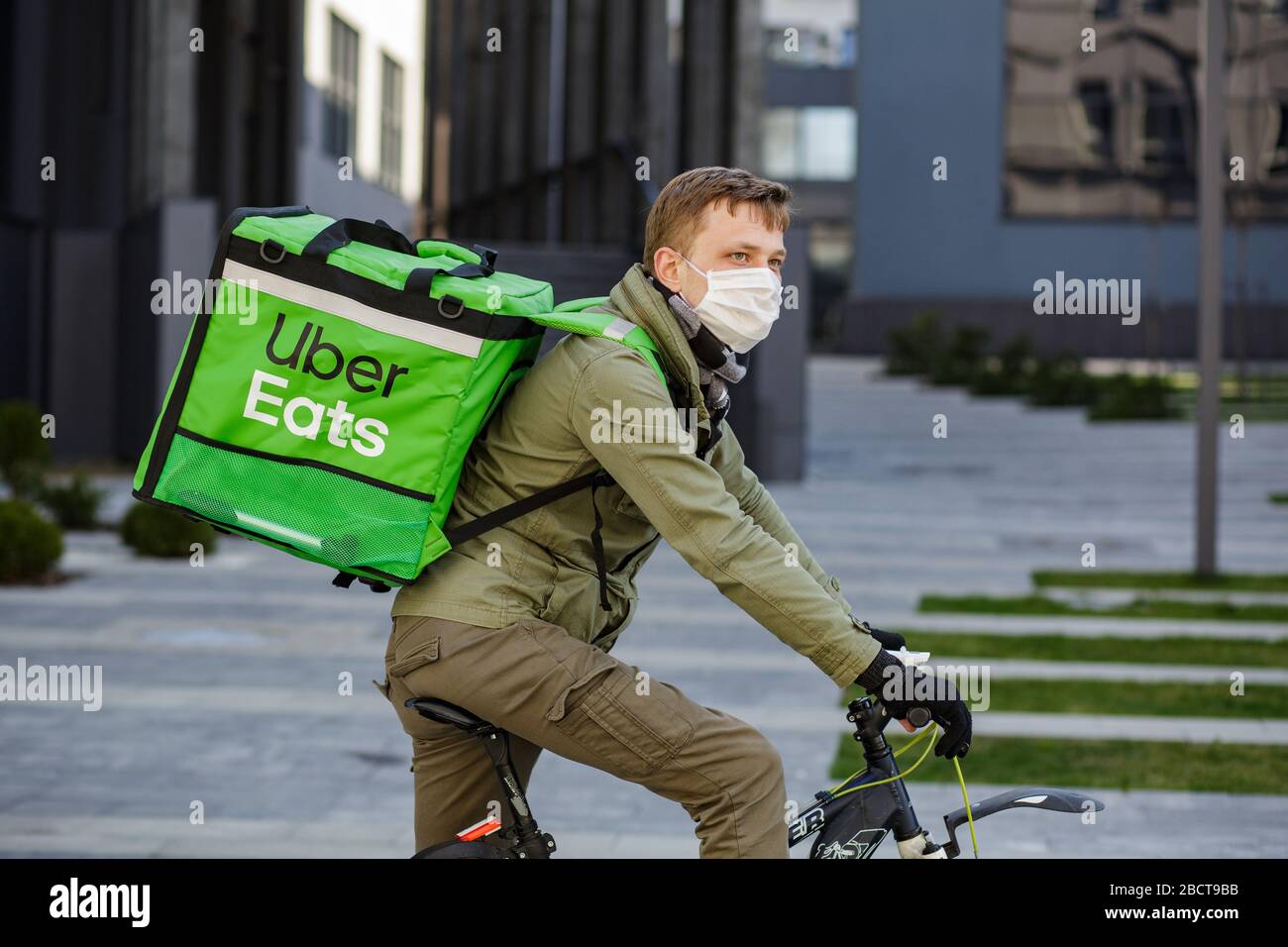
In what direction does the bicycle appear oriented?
to the viewer's right

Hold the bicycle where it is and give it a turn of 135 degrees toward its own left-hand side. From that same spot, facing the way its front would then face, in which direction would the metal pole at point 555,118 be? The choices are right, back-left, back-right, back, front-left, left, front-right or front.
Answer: front-right

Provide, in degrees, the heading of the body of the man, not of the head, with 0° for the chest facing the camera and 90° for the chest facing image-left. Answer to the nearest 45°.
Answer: approximately 270°

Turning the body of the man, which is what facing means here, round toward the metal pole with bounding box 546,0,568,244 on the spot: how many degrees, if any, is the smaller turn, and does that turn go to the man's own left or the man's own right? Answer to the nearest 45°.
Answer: approximately 90° to the man's own left

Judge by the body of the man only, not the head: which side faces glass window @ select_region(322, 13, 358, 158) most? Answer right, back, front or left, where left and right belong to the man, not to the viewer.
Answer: left

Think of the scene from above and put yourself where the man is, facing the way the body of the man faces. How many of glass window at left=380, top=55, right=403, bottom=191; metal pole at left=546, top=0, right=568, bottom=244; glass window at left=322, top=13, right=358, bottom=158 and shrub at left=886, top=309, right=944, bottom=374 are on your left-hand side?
4

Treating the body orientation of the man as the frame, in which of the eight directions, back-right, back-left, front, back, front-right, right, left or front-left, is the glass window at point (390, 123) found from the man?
left

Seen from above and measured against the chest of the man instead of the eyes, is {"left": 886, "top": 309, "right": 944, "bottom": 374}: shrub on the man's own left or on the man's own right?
on the man's own left

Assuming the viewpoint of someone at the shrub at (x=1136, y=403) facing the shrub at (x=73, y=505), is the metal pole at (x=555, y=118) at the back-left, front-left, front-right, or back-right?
front-right

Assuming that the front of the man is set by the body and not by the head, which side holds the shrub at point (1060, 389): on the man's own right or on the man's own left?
on the man's own left

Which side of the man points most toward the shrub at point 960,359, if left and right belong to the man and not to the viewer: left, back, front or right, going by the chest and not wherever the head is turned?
left

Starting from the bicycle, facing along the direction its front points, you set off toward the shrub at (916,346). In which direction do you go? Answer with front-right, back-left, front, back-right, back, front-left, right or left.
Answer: left
